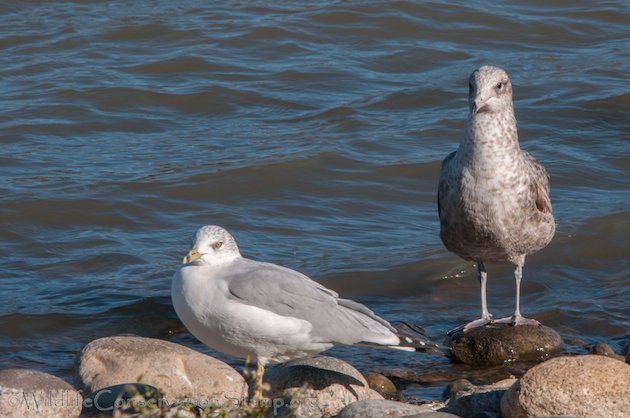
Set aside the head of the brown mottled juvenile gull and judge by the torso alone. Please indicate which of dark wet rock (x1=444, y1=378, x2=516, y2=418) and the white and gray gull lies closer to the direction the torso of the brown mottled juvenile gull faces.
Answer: the dark wet rock

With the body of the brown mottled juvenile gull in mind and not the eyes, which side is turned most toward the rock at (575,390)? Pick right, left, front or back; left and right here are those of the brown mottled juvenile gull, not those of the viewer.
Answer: front

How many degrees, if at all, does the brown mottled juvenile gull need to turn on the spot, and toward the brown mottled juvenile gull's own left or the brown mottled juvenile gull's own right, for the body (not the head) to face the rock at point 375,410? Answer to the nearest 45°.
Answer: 0° — it already faces it

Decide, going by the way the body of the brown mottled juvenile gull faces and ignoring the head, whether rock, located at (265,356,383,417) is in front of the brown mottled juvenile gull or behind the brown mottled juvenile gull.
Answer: in front

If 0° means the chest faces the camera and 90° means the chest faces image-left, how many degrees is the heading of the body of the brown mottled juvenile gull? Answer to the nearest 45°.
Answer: approximately 0°

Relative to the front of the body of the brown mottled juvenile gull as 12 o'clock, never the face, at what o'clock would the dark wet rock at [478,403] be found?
The dark wet rock is roughly at 12 o'clock from the brown mottled juvenile gull.

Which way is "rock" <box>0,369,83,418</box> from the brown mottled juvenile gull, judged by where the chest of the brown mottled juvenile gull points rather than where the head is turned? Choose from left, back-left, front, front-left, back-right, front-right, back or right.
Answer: front-right
